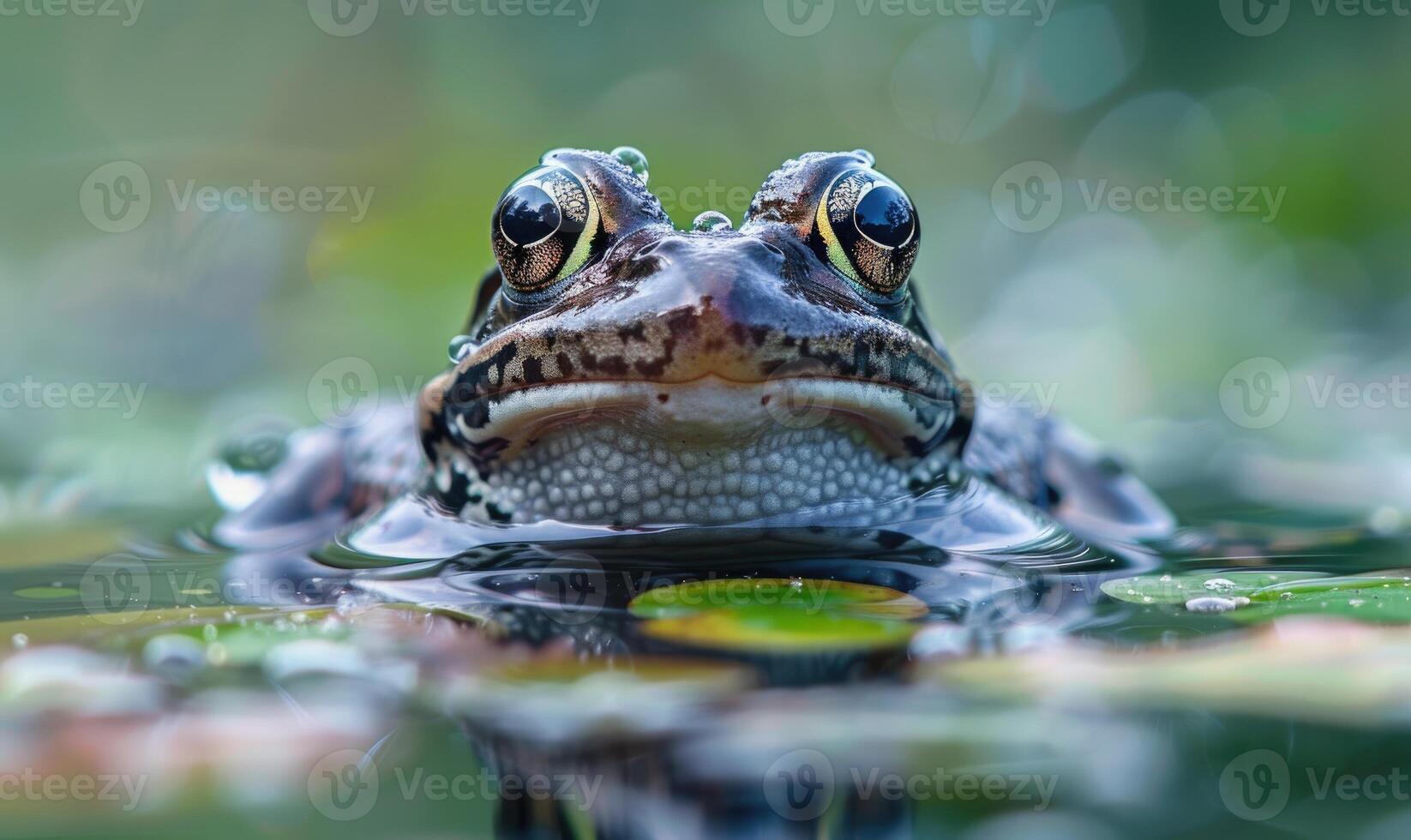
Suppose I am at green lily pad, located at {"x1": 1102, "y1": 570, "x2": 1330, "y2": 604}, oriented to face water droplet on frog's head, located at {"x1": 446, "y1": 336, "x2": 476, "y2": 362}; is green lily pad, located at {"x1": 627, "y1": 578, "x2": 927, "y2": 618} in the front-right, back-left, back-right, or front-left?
front-left

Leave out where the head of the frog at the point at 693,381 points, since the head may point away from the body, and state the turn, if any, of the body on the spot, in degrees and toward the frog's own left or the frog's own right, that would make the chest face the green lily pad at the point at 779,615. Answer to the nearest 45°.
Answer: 0° — it already faces it

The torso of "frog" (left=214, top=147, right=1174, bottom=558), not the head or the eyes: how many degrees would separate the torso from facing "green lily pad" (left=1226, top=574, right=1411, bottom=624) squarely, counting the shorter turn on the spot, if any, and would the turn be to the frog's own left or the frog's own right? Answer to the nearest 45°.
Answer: approximately 90° to the frog's own left

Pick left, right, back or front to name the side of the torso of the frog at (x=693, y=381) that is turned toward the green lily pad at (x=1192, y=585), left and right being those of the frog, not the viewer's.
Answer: left

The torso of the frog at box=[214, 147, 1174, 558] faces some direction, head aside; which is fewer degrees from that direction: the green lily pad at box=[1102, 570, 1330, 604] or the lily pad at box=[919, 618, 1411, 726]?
the lily pad

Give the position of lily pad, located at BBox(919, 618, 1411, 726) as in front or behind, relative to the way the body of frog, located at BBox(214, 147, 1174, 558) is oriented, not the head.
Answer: in front

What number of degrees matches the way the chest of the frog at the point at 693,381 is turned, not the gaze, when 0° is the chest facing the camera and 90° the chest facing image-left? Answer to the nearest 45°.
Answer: approximately 0°

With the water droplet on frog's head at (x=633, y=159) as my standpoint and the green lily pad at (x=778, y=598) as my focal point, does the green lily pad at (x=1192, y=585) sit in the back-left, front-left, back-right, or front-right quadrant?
front-left
